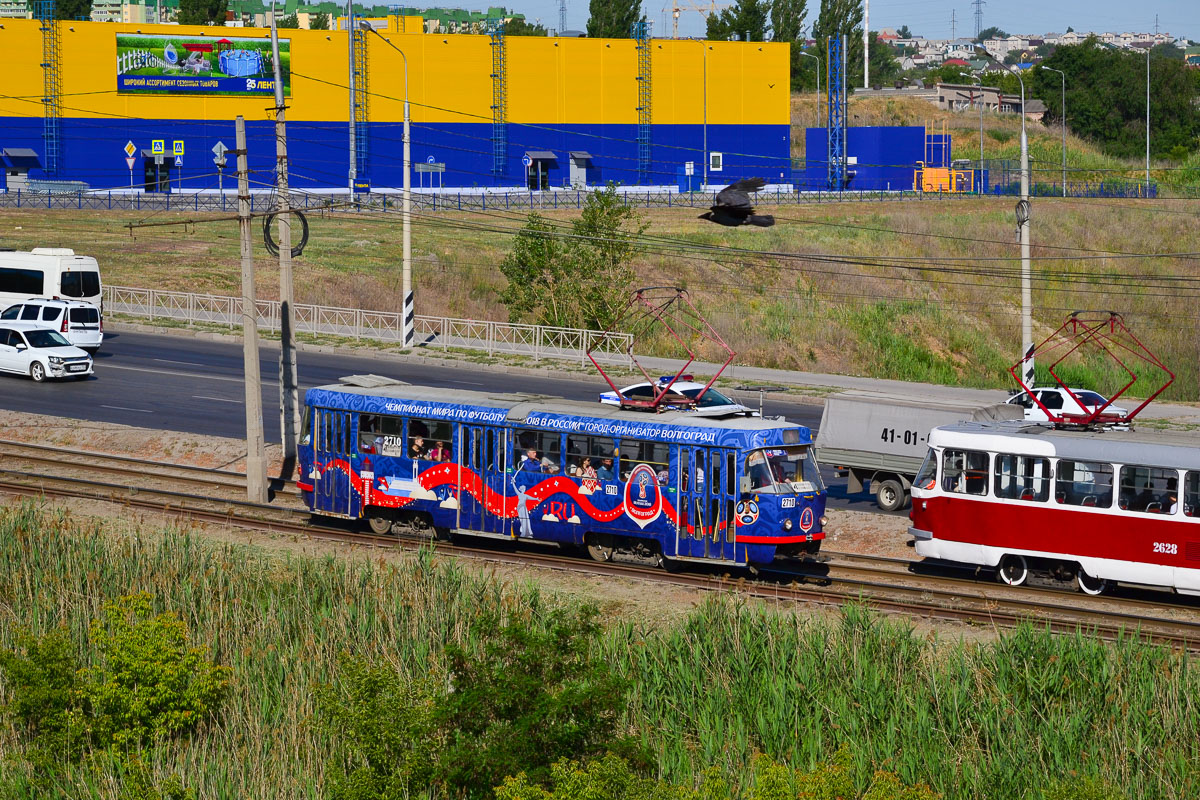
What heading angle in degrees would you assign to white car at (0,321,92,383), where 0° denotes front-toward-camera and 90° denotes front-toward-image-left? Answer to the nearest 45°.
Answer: approximately 315°

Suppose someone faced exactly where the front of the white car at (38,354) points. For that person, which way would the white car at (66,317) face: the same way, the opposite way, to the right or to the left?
the opposite way

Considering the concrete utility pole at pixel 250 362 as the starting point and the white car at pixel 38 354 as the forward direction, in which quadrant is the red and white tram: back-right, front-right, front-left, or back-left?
back-right

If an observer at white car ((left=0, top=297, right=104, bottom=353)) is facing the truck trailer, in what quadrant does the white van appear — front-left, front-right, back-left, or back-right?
back-left
